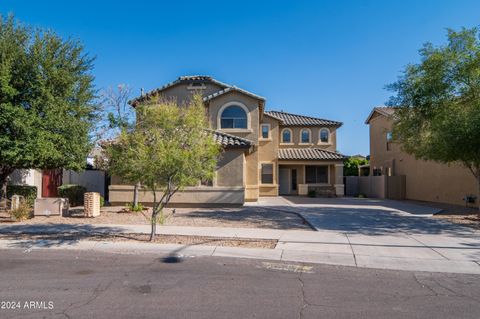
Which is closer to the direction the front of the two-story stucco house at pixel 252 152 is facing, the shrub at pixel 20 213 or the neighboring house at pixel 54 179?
the shrub

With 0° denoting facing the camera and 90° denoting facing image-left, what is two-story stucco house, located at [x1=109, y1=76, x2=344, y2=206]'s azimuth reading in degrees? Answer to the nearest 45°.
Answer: approximately 0°

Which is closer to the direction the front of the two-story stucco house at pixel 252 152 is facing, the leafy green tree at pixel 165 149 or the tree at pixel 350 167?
the leafy green tree

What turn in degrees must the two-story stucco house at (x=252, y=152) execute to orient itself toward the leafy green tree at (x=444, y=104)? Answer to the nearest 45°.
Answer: approximately 45° to its left

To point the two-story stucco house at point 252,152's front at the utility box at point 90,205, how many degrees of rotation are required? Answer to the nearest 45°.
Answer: approximately 45° to its right

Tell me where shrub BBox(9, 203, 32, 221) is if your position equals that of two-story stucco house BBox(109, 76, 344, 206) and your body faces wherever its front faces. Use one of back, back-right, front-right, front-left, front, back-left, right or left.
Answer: front-right

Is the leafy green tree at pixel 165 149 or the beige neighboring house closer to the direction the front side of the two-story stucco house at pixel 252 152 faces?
the leafy green tree

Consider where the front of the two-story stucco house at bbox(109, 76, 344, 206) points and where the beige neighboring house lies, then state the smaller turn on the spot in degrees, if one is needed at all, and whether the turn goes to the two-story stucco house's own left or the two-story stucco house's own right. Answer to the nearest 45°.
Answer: approximately 90° to the two-story stucco house's own left

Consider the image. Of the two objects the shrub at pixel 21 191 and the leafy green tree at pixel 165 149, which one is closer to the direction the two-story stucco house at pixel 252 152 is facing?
the leafy green tree

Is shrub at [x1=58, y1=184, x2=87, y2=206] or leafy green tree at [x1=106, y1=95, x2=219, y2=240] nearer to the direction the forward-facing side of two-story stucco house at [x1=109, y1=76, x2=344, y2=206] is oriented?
the leafy green tree

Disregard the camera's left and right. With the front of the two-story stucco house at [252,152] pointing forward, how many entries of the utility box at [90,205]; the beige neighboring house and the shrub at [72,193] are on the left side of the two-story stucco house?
1

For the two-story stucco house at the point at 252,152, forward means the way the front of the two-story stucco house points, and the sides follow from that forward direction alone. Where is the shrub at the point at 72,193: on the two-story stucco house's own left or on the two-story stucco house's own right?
on the two-story stucco house's own right

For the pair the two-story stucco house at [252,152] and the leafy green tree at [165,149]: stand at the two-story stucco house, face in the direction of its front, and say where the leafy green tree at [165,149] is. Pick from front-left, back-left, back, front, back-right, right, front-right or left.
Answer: front

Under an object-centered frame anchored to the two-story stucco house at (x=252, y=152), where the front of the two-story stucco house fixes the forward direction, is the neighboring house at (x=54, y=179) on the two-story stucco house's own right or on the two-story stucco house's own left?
on the two-story stucco house's own right

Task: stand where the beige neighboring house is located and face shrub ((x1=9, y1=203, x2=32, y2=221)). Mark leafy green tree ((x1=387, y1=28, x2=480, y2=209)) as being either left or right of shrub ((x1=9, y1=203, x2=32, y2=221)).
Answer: left

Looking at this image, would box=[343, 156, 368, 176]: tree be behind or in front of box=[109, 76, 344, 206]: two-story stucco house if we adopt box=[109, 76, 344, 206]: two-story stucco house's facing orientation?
behind
